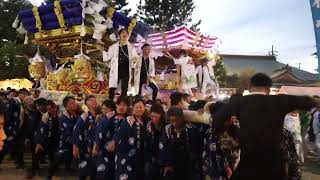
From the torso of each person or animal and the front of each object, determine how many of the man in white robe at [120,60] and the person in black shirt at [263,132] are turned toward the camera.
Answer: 1

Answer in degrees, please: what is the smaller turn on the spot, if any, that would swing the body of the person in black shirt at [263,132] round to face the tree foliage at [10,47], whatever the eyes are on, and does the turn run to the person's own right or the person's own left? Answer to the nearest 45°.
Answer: approximately 45° to the person's own left

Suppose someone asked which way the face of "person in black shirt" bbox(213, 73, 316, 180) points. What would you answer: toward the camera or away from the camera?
away from the camera

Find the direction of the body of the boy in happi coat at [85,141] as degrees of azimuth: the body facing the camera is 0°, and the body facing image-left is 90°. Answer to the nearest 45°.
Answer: approximately 315°

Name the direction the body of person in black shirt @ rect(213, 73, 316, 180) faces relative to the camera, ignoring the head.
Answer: away from the camera

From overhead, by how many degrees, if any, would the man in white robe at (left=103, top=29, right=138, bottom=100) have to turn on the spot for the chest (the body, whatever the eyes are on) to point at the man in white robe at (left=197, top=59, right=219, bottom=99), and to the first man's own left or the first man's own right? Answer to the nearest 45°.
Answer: approximately 135° to the first man's own left

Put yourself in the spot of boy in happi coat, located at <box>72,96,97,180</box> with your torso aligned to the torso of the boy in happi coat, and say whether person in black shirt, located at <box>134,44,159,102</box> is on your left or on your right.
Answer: on your left

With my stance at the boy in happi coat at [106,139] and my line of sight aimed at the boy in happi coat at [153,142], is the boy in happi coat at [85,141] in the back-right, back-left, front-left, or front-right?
back-left

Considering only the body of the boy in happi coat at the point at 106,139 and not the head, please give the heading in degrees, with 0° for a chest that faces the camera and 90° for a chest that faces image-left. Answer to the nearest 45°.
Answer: approximately 315°
